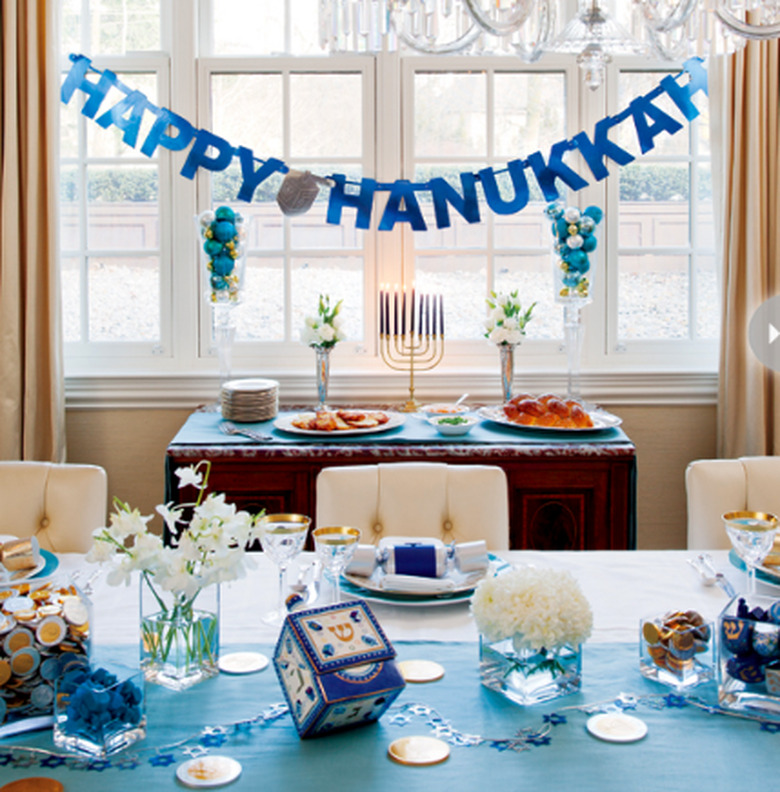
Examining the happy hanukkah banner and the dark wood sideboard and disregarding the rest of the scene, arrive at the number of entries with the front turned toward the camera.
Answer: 2

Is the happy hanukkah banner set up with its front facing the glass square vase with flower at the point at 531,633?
yes

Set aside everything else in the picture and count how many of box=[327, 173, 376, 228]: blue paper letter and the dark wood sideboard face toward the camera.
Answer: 2
